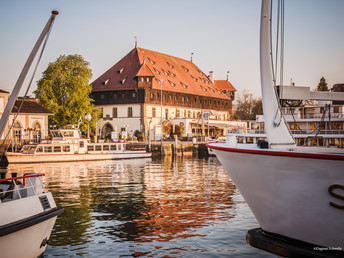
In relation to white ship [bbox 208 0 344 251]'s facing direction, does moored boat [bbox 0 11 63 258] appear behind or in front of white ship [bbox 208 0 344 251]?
in front

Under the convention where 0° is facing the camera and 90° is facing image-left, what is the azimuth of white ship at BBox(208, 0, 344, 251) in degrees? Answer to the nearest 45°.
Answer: approximately 90°
